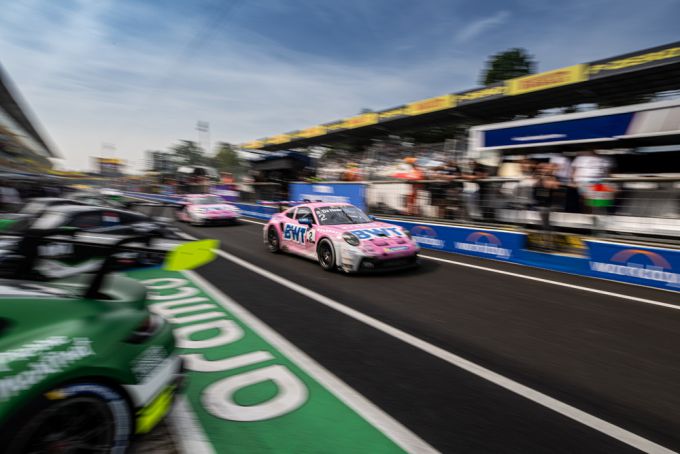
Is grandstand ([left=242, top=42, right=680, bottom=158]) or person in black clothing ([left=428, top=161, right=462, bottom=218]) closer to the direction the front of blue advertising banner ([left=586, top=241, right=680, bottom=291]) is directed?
the person in black clothing

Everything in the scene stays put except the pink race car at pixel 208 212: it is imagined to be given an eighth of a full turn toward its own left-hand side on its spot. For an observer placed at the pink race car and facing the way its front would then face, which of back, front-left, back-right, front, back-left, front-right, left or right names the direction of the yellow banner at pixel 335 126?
front-left

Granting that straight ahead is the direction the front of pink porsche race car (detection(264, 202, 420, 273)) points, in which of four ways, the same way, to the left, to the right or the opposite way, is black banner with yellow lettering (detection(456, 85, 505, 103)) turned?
to the right

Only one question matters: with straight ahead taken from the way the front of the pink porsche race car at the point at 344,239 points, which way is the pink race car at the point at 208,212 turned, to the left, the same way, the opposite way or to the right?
the same way

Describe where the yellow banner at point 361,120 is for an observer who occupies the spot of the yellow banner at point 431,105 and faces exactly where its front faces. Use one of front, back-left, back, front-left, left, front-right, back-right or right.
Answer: right

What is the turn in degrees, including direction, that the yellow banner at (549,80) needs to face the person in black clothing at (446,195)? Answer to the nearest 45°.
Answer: approximately 45° to its left

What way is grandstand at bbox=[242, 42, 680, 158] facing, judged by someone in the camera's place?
facing the viewer and to the left of the viewer

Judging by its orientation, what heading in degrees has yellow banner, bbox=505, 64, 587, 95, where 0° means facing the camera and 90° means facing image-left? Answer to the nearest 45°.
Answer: approximately 45°

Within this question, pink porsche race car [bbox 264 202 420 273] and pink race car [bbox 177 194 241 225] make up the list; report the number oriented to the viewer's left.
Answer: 0

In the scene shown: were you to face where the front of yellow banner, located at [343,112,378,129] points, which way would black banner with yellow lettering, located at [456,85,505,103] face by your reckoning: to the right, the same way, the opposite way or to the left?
the same way

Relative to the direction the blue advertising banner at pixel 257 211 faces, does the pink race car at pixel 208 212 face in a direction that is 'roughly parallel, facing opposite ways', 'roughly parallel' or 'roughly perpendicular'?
roughly perpendicular

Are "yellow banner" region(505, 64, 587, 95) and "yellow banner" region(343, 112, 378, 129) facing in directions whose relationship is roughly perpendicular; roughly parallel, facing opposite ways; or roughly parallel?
roughly parallel

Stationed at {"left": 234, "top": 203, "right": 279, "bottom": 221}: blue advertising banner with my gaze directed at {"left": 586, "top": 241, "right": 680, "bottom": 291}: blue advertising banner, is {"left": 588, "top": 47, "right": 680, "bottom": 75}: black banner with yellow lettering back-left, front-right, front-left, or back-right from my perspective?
front-left

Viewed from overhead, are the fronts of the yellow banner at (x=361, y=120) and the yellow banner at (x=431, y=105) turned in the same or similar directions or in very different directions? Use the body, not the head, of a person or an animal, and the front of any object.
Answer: same or similar directions

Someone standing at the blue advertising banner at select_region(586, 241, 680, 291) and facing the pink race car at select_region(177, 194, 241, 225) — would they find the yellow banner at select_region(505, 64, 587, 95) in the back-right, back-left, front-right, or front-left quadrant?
front-right

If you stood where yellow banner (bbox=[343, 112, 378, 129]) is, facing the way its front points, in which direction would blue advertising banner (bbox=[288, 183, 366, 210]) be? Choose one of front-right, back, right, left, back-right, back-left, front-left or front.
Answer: front-left

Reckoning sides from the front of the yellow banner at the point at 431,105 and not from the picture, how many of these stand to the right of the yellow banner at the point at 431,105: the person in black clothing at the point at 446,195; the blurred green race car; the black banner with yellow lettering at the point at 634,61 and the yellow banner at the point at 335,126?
1

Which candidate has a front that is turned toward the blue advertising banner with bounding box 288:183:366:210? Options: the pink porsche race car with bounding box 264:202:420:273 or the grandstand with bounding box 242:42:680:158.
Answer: the grandstand
